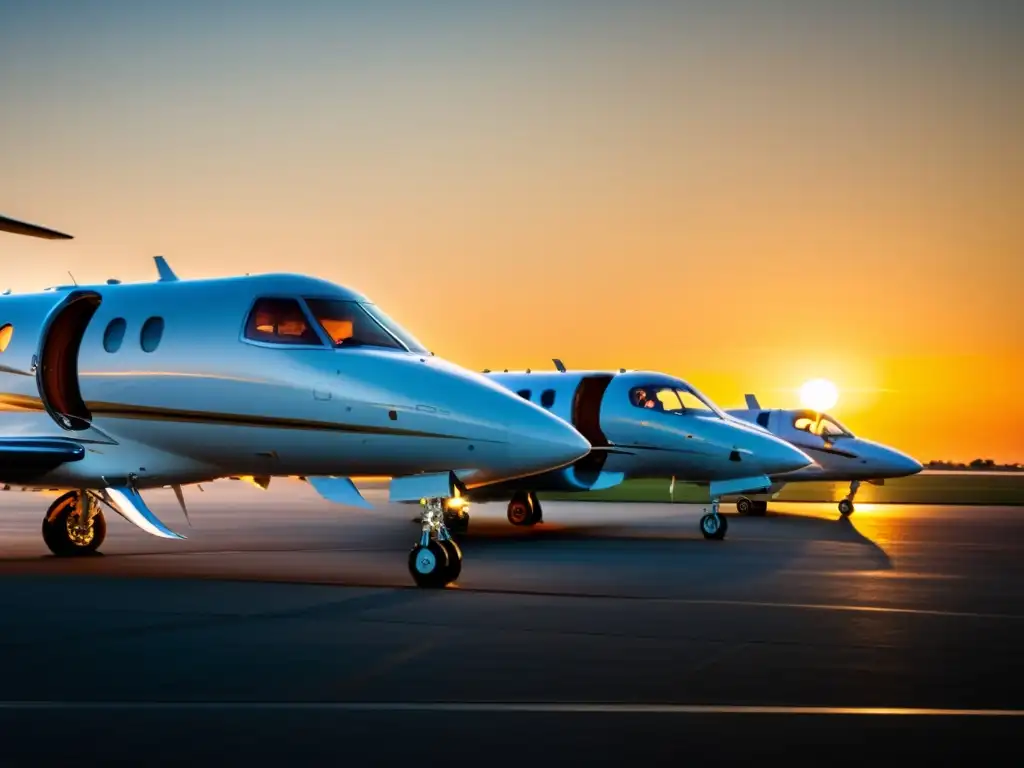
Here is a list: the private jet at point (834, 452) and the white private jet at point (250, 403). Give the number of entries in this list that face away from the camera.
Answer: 0

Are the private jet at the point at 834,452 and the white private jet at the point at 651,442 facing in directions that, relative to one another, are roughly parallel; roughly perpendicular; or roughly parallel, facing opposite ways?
roughly parallel

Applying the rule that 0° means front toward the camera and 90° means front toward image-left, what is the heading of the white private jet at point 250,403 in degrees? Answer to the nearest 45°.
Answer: approximately 315°

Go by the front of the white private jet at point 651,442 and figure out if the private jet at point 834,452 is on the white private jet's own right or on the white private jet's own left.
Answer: on the white private jet's own left

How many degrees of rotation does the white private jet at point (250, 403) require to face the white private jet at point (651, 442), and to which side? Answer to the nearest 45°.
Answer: approximately 90° to its left

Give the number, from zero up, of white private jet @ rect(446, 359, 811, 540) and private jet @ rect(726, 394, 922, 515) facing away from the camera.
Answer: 0

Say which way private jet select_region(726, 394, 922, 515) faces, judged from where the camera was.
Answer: facing the viewer and to the right of the viewer

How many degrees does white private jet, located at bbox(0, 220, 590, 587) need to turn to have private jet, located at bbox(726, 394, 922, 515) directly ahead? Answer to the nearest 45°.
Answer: approximately 90° to its left

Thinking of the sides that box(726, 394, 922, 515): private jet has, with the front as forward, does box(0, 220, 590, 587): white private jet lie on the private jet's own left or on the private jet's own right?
on the private jet's own right

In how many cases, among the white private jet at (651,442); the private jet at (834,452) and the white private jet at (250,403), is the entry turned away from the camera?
0

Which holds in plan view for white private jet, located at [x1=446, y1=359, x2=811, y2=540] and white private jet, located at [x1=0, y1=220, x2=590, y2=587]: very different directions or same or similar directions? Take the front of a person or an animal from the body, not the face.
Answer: same or similar directions

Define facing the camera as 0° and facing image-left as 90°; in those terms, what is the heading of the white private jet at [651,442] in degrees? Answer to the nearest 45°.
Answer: approximately 315°
